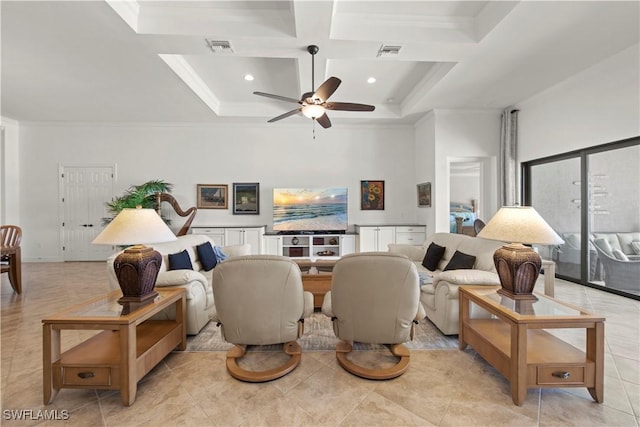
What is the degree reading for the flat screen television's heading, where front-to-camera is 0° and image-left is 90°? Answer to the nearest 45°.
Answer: approximately 0°

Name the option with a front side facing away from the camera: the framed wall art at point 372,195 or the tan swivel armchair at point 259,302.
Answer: the tan swivel armchair

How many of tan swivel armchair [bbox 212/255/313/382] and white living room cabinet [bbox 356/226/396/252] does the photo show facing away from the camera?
1

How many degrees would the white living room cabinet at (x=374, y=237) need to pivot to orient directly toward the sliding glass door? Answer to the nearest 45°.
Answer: approximately 90° to its left

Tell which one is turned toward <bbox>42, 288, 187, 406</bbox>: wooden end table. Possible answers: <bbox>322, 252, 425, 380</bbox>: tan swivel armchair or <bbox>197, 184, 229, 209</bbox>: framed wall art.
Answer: the framed wall art

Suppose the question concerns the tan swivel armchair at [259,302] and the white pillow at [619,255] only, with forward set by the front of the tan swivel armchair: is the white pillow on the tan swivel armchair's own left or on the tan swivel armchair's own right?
on the tan swivel armchair's own right

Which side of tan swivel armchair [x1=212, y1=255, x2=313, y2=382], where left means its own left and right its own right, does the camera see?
back

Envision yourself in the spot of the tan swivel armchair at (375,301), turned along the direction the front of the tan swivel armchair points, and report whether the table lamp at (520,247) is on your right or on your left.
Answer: on your right

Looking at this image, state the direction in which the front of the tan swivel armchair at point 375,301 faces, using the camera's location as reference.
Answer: facing away from the viewer

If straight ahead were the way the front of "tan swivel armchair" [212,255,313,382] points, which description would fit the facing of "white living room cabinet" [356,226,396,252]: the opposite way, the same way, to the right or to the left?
the opposite way

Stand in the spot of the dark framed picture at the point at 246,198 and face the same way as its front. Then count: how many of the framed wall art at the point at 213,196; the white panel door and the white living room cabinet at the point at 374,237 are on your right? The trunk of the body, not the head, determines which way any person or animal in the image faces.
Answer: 2
